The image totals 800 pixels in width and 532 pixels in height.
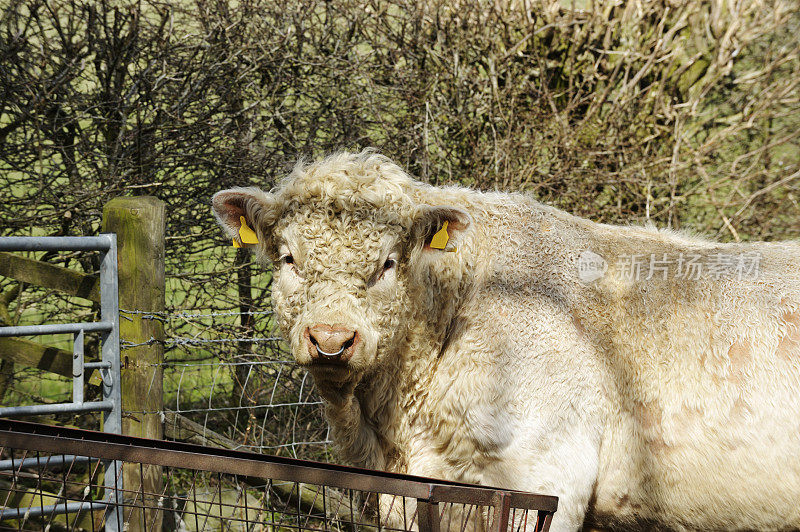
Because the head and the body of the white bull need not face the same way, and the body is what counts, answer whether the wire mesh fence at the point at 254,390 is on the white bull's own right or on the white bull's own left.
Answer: on the white bull's own right

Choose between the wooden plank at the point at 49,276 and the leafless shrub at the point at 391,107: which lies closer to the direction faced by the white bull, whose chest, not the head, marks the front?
the wooden plank

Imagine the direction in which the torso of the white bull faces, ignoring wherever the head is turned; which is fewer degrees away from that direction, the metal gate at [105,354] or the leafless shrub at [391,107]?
the metal gate

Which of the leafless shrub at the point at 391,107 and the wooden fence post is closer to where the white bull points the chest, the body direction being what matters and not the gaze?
the wooden fence post

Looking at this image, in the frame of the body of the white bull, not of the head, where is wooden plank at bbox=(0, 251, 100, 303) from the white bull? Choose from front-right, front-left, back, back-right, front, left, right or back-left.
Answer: front-right

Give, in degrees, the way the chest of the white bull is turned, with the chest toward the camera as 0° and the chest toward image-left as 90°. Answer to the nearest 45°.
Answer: approximately 45°

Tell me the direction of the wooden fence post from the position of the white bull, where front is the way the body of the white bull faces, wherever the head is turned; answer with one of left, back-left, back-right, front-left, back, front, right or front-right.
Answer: front-right

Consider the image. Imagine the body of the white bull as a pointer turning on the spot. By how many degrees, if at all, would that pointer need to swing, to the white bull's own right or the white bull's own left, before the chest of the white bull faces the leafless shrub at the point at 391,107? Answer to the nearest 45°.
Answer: approximately 90° to the white bull's own right
